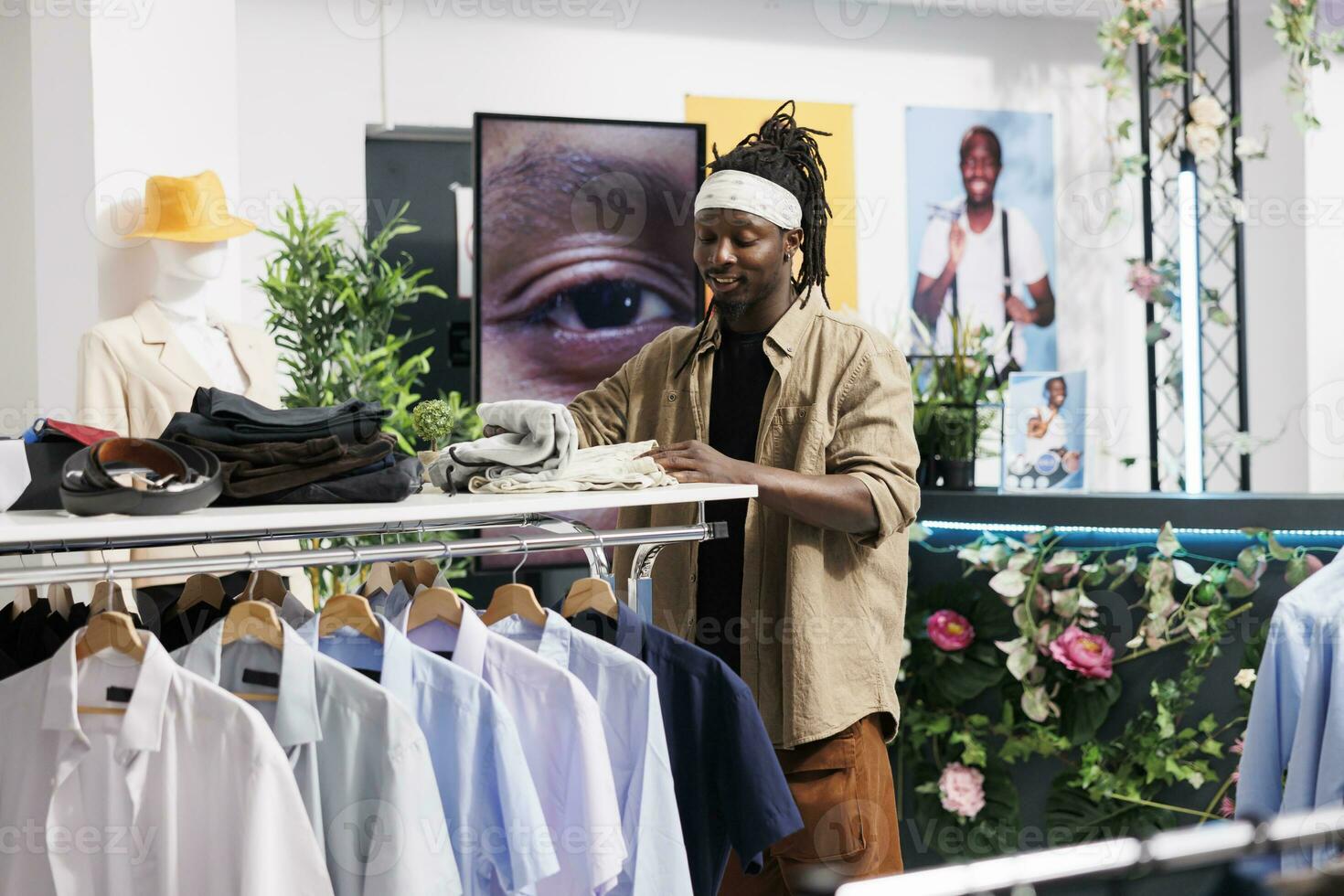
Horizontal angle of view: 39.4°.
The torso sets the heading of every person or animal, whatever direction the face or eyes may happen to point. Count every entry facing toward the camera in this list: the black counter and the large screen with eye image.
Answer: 2

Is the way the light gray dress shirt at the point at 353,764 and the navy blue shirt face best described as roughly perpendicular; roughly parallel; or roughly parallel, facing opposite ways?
roughly parallel

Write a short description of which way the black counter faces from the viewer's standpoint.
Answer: facing the viewer

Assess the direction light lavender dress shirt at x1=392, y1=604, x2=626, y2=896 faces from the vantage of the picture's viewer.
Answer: facing the viewer and to the left of the viewer

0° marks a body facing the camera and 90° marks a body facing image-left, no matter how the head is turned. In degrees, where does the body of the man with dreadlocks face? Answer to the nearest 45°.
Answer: approximately 45°

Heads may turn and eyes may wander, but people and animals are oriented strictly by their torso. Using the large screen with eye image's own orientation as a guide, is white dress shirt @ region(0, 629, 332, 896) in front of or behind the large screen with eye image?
in front

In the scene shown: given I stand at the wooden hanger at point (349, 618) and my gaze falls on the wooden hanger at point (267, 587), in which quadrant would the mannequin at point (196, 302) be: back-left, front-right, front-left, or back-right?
front-right

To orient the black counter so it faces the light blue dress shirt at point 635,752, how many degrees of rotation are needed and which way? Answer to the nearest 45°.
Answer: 0° — it already faces it

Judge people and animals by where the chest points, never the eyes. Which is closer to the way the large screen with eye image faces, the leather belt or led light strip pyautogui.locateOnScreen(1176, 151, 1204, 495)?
the leather belt

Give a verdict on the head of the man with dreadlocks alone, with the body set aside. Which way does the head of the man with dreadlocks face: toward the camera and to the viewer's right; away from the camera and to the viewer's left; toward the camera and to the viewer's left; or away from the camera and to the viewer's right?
toward the camera and to the viewer's left
